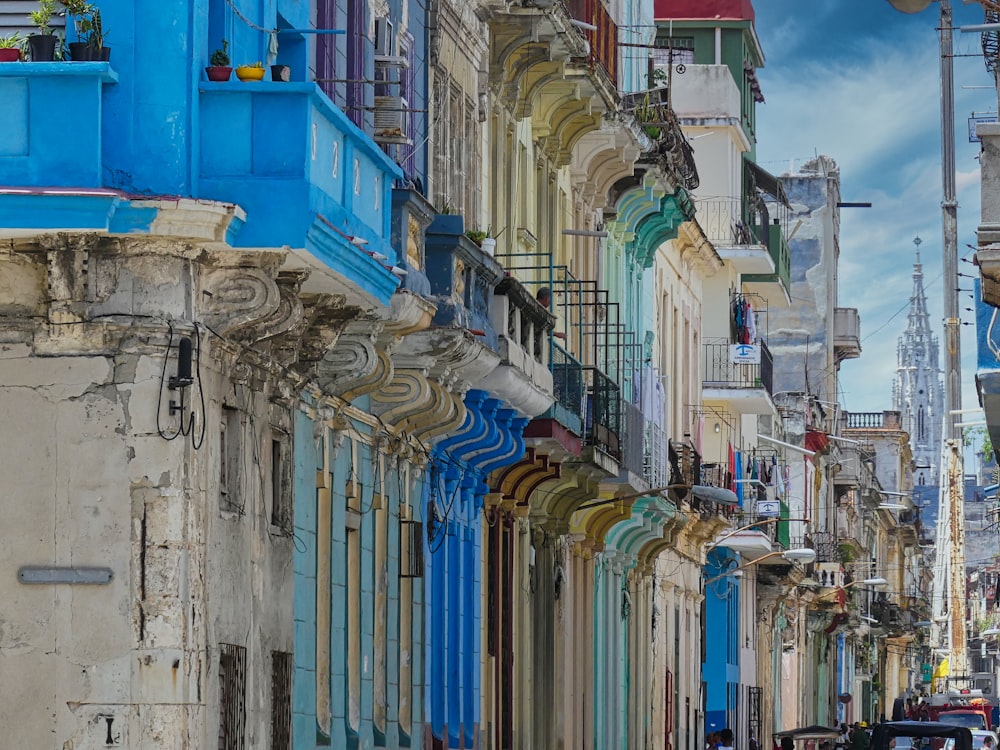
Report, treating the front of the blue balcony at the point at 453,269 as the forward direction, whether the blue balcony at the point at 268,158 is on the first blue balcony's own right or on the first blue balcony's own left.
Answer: on the first blue balcony's own right

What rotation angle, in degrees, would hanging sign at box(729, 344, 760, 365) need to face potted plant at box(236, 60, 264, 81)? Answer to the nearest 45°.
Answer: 0° — it already faces it

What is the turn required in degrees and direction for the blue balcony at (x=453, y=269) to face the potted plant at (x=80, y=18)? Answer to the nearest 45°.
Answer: approximately 45° to its right

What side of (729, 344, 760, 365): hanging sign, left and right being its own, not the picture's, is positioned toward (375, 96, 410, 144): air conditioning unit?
front

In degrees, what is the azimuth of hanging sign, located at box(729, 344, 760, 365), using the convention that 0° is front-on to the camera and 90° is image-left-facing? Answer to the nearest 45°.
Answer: approximately 0°

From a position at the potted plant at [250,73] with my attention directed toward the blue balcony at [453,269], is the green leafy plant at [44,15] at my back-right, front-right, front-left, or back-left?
back-left

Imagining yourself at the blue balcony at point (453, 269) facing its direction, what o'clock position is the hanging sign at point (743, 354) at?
The hanging sign is roughly at 8 o'clock from the blue balcony.

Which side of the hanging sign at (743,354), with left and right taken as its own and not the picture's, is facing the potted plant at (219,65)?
front
